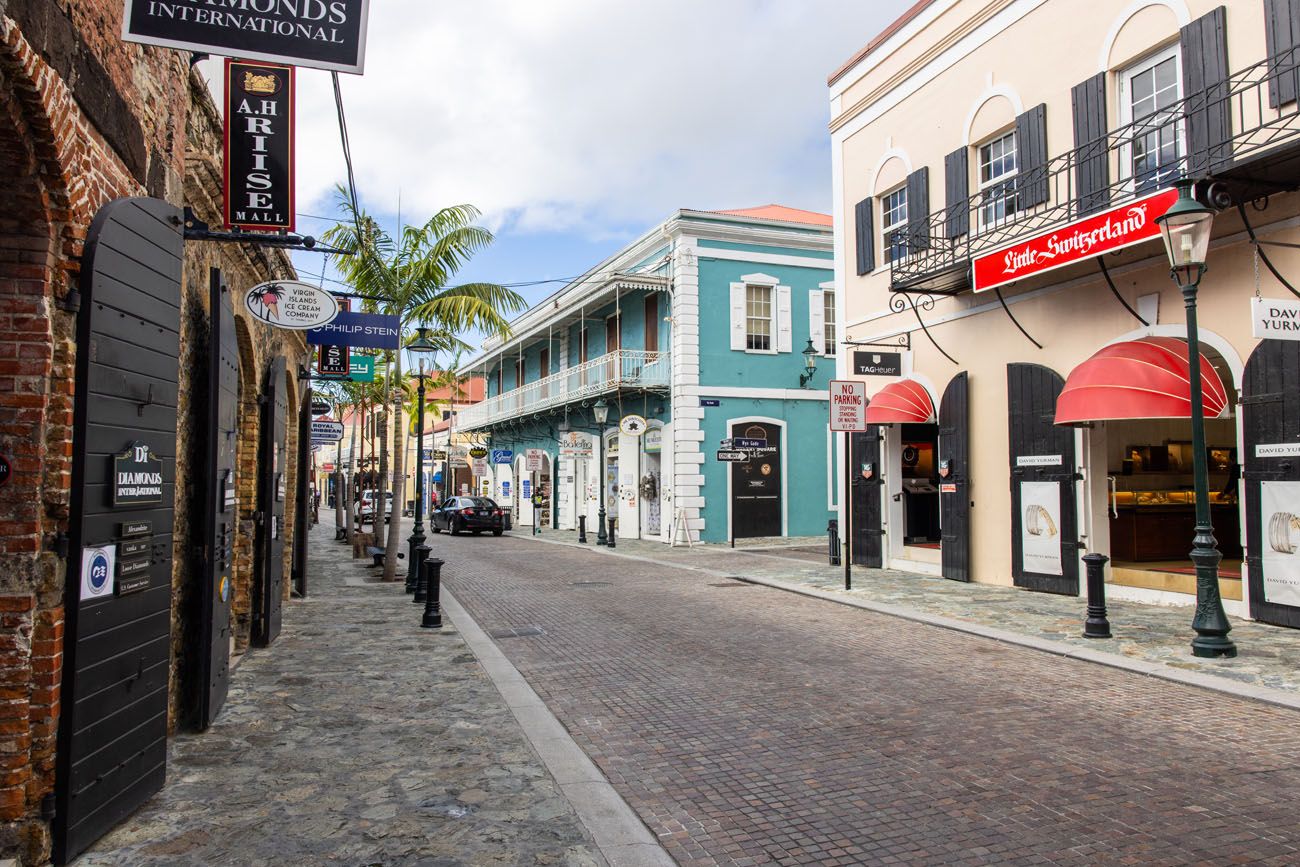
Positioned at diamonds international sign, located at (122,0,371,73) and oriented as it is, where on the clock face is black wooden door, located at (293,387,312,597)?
The black wooden door is roughly at 6 o'clock from the diamonds international sign.

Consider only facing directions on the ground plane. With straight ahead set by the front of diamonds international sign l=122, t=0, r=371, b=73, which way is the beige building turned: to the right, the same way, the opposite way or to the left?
to the right

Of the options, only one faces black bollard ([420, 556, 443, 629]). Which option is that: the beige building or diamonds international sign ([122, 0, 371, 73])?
the beige building

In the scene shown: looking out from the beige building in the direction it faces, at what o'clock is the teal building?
The teal building is roughly at 3 o'clock from the beige building.

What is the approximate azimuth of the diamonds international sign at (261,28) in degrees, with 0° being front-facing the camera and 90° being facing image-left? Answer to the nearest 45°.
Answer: approximately 0°

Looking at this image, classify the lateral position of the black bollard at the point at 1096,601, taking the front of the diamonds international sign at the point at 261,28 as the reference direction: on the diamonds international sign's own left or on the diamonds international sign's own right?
on the diamonds international sign's own left

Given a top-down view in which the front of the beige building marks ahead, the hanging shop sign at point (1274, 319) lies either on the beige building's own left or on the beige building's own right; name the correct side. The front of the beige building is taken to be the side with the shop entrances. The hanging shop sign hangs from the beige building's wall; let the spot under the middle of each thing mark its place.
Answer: on the beige building's own left

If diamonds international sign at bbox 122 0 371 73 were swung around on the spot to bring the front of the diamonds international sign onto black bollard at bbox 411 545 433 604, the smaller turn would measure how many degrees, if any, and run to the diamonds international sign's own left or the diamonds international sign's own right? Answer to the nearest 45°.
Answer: approximately 180°

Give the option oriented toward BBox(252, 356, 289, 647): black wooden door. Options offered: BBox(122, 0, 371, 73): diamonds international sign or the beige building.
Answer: the beige building

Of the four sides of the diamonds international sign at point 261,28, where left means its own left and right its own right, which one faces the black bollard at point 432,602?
back

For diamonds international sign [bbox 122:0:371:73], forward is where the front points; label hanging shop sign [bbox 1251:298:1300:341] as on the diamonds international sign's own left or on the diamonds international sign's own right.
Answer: on the diamonds international sign's own left

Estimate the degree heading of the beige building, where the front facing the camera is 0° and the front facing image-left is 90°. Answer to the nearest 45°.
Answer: approximately 45°
